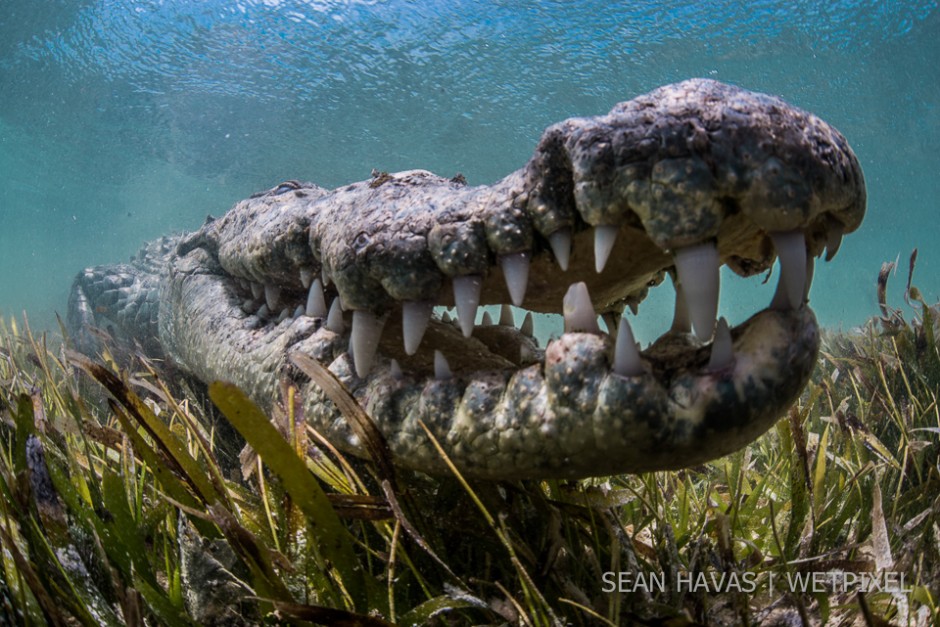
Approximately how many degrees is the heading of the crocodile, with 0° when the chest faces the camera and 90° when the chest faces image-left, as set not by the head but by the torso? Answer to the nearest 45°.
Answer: approximately 315°
